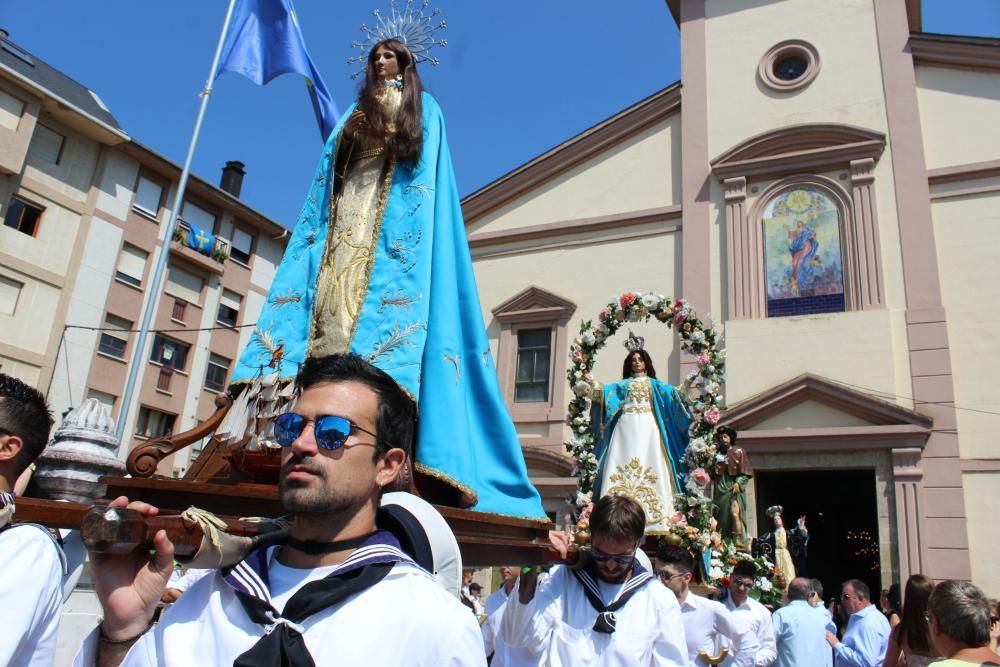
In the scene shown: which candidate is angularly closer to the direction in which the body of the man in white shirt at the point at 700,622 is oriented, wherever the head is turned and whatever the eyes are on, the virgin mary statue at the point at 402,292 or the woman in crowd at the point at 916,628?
the virgin mary statue

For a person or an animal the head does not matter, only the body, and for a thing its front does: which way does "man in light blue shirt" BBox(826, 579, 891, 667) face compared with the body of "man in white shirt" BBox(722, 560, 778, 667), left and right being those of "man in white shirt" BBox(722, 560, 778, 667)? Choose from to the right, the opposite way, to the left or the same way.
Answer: to the right

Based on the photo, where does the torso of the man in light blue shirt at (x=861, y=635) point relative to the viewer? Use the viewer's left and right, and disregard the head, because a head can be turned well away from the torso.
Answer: facing to the left of the viewer

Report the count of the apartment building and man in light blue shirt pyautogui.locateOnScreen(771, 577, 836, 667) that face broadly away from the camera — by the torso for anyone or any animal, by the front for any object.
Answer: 1

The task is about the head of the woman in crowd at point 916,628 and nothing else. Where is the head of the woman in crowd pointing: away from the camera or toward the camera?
away from the camera

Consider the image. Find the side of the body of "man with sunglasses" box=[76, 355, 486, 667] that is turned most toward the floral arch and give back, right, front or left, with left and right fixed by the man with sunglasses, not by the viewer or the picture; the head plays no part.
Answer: back

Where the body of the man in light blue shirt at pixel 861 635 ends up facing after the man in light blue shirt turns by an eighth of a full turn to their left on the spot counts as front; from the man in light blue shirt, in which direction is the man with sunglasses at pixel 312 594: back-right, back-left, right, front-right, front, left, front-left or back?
front-left

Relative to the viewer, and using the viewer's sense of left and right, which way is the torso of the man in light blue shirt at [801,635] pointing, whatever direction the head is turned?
facing away from the viewer
